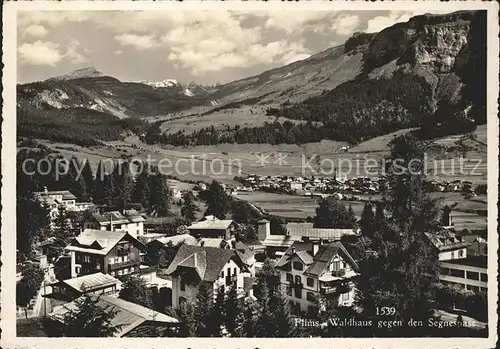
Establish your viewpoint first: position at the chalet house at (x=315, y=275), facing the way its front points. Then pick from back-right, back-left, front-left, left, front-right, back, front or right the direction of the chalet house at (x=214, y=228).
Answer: back-right

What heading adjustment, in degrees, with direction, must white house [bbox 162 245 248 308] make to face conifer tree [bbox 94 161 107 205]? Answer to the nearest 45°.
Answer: approximately 135° to its right

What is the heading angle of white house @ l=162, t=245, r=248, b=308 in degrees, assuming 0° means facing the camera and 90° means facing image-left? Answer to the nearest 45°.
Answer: approximately 315°

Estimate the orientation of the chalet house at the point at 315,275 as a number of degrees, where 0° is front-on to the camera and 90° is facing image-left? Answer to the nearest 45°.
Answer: approximately 315°
